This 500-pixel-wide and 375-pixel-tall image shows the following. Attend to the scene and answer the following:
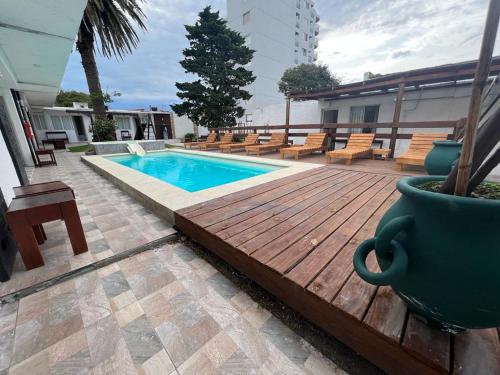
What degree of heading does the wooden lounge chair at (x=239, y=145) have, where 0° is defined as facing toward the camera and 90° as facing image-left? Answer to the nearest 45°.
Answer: approximately 45°

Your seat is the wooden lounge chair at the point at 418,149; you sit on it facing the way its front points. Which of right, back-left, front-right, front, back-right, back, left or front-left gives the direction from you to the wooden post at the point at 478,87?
front-left

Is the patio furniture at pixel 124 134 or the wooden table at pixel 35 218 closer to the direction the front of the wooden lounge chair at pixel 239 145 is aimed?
the wooden table

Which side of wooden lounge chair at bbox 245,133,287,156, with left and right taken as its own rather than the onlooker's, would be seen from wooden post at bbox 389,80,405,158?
left

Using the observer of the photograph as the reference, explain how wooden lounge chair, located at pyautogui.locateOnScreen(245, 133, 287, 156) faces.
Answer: facing the viewer and to the left of the viewer

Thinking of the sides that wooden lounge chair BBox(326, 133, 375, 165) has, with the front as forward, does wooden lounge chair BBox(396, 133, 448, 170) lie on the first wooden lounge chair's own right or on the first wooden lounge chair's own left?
on the first wooden lounge chair's own left

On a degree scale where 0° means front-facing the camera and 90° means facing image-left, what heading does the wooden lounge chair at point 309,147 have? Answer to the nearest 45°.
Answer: approximately 45°

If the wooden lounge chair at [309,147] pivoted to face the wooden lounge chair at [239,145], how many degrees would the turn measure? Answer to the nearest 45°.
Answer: approximately 90° to its right

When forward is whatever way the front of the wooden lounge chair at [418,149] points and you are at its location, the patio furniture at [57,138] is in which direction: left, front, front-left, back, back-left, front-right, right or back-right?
front-right

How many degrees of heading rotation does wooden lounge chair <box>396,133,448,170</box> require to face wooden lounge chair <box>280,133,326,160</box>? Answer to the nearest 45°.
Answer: approximately 45° to its right

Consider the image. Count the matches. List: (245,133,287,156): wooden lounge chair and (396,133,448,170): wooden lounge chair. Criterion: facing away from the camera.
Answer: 0

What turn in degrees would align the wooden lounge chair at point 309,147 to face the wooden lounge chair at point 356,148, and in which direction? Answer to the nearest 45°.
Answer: approximately 90° to its left

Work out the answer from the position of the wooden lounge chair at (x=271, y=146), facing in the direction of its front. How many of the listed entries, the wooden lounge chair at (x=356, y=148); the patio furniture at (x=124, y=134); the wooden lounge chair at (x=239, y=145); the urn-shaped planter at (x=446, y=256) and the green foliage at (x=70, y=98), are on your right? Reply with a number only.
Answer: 3

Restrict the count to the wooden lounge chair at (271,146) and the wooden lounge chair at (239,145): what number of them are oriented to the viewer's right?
0
